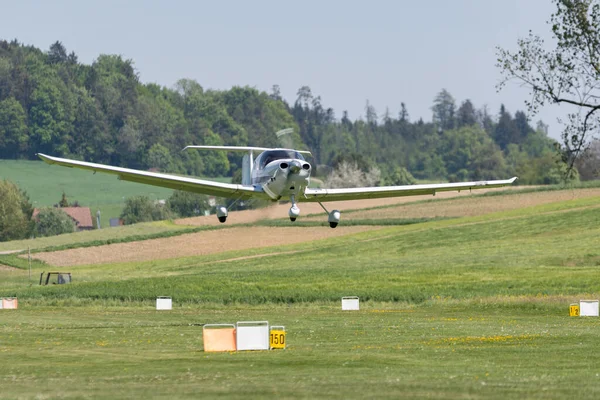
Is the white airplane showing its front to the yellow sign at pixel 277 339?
yes

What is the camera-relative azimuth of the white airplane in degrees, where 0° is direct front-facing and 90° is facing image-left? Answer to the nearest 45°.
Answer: approximately 0°

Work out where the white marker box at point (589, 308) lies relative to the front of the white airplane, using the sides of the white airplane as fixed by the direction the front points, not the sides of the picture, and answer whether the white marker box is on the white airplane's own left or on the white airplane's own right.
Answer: on the white airplane's own left
